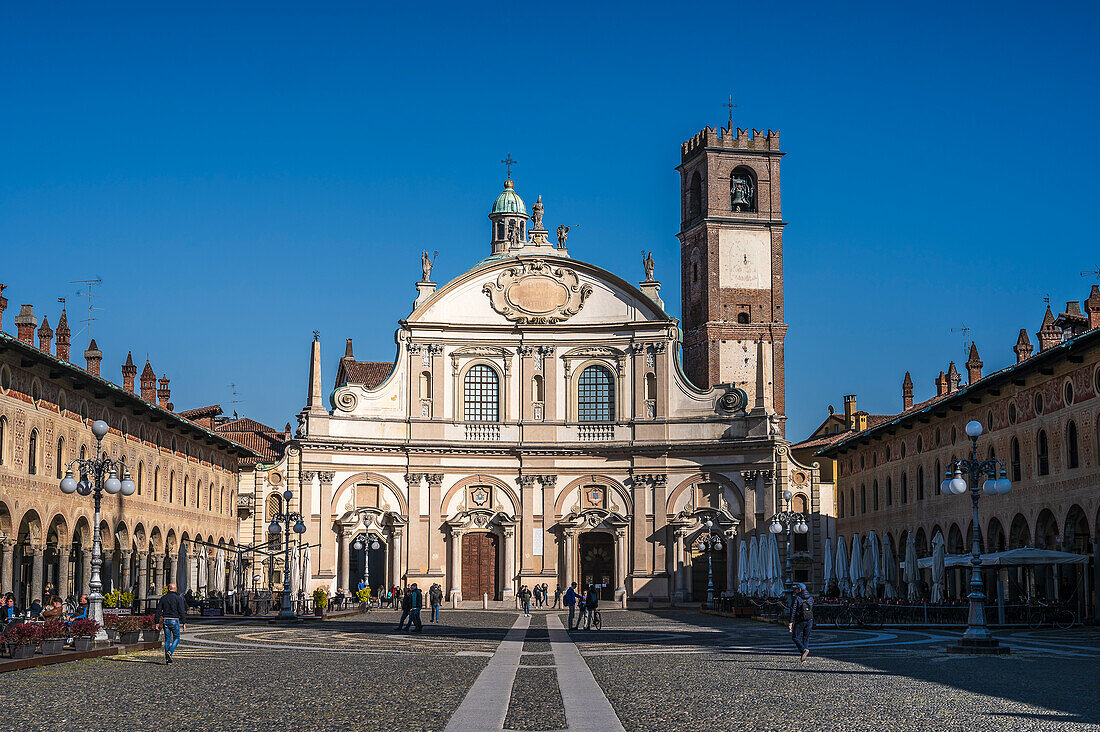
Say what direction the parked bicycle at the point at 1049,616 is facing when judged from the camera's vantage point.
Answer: facing to the left of the viewer

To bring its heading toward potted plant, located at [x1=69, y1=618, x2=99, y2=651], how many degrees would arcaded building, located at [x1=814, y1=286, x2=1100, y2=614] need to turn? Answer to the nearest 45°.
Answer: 0° — it already faces it

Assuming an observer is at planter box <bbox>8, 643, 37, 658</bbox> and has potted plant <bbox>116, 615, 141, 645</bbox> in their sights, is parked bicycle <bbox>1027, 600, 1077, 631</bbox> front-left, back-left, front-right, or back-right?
front-right

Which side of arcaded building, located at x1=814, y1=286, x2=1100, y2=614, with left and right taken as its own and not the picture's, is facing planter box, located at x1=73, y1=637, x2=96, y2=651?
front

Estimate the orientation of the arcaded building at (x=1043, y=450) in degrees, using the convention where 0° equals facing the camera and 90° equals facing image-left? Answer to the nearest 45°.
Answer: approximately 45°

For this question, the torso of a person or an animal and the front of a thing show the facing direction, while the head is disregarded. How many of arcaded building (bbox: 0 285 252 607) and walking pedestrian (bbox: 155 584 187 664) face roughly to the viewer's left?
0

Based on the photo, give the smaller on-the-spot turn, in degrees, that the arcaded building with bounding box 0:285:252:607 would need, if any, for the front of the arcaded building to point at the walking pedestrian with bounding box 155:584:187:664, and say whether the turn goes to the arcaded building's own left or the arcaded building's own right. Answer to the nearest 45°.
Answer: approximately 45° to the arcaded building's own right

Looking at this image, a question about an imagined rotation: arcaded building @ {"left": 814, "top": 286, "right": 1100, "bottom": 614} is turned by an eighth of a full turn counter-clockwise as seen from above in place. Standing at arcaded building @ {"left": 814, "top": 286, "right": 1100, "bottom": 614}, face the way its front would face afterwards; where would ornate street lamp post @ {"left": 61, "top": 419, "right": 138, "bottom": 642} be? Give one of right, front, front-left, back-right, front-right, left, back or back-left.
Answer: front-right

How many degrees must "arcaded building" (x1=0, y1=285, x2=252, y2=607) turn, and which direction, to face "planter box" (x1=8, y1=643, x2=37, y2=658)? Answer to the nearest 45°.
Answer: approximately 45° to its right
